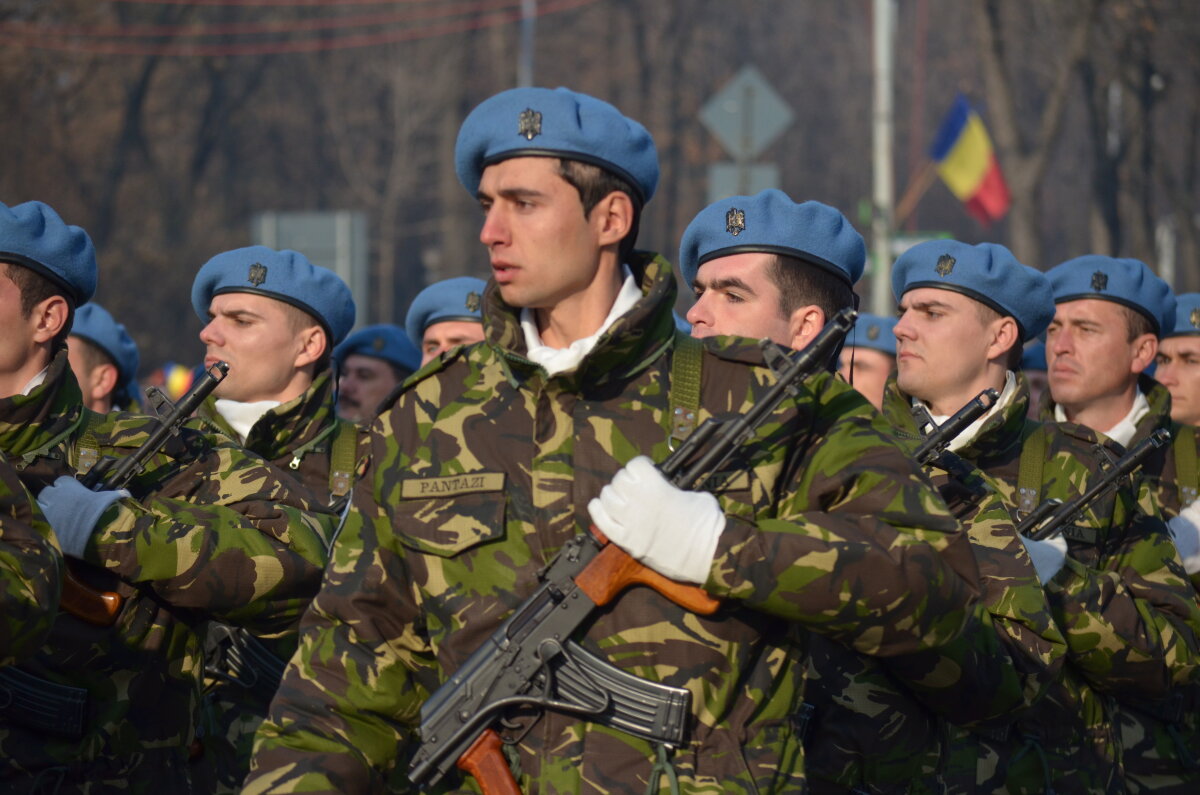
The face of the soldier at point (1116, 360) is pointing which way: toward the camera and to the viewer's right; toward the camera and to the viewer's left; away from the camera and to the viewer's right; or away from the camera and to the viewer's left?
toward the camera and to the viewer's left

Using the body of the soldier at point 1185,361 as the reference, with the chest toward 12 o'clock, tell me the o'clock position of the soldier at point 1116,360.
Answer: the soldier at point 1116,360 is roughly at 11 o'clock from the soldier at point 1185,361.

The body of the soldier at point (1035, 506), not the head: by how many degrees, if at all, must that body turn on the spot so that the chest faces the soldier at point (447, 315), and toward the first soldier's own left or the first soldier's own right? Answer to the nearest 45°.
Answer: approximately 90° to the first soldier's own right

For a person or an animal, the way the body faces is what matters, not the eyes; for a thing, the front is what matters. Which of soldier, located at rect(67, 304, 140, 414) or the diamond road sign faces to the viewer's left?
the soldier

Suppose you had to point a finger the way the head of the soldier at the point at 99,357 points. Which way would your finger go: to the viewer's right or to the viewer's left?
to the viewer's left

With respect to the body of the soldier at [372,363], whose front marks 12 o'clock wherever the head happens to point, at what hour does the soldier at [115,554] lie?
the soldier at [115,554] is roughly at 11 o'clock from the soldier at [372,363].

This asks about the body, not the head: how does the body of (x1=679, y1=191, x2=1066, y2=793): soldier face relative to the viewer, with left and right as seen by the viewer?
facing the viewer and to the left of the viewer

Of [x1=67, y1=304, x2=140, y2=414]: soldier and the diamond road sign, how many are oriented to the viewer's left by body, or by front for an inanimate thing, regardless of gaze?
1

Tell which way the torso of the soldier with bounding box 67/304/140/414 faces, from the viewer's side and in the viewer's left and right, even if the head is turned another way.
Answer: facing to the left of the viewer

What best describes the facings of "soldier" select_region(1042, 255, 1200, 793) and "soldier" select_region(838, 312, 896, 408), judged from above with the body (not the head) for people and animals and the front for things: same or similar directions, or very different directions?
same or similar directions

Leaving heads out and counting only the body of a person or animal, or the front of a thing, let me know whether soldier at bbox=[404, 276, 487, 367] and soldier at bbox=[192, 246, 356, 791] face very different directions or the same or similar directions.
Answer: same or similar directions
